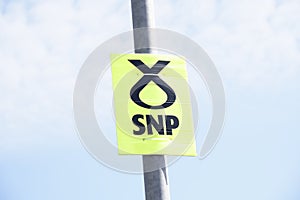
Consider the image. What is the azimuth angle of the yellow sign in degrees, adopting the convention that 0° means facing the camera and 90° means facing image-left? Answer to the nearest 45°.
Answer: approximately 0°
